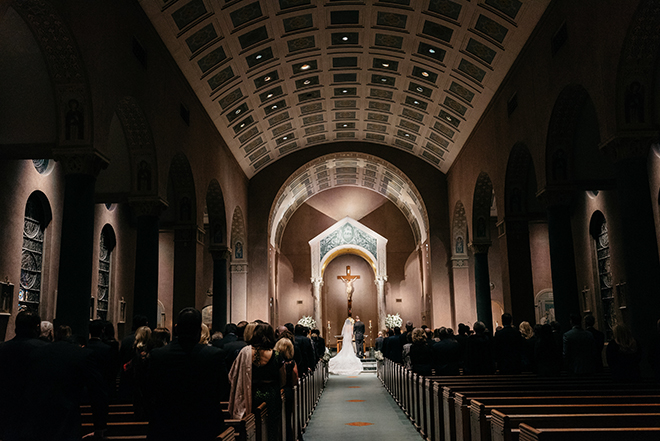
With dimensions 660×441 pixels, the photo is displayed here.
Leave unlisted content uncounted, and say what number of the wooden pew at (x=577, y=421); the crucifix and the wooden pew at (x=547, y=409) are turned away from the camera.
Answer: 2

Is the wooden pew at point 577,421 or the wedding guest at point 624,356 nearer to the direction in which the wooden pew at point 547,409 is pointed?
the wedding guest

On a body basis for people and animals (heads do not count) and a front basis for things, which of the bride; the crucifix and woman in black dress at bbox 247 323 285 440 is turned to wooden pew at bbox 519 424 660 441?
the crucifix

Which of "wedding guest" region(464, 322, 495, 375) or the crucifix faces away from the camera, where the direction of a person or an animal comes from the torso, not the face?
the wedding guest

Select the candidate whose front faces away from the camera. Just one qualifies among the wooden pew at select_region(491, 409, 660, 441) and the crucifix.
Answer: the wooden pew

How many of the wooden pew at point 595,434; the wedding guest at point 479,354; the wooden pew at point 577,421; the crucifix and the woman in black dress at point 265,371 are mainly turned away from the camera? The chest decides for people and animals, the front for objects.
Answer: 4

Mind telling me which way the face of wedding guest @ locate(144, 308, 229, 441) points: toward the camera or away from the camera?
away from the camera

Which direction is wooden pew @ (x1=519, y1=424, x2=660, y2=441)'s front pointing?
away from the camera

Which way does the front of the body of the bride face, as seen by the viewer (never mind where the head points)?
away from the camera

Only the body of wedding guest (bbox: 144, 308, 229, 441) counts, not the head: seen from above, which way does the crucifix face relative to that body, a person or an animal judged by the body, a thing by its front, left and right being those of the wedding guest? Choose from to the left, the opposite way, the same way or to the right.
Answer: the opposite way

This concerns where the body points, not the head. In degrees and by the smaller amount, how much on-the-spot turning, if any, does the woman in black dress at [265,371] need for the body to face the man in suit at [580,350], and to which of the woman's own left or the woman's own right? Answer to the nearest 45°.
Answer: approximately 45° to the woman's own right
